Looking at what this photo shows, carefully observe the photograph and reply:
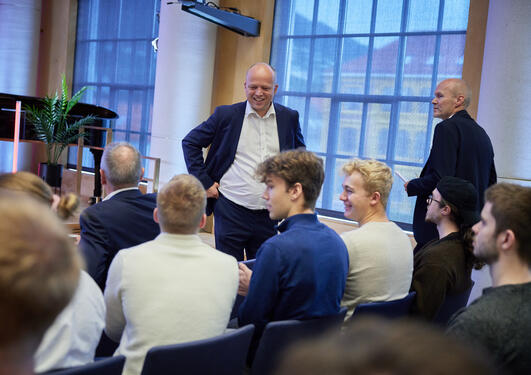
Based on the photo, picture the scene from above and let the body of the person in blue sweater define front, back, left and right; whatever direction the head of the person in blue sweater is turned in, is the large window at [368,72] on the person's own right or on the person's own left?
on the person's own right

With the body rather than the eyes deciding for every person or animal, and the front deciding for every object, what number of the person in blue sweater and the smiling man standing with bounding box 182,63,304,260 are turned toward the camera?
1

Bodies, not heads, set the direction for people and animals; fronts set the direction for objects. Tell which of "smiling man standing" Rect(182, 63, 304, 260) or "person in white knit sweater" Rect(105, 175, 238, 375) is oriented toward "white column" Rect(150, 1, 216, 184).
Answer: the person in white knit sweater

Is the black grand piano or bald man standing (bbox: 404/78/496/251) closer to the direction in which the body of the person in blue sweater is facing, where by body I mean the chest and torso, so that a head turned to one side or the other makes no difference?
the black grand piano

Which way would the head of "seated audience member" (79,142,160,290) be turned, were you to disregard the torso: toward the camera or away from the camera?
away from the camera

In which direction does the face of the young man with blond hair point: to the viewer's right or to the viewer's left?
to the viewer's left

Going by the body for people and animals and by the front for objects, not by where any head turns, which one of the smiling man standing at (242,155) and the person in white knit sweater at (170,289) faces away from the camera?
the person in white knit sweater

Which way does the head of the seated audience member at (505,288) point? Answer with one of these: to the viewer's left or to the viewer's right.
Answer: to the viewer's left

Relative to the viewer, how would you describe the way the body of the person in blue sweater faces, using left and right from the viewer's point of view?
facing away from the viewer and to the left of the viewer

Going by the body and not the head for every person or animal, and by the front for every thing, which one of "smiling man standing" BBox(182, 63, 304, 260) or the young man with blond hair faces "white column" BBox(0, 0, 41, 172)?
the young man with blond hair

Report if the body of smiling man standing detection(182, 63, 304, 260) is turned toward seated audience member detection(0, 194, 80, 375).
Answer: yes
